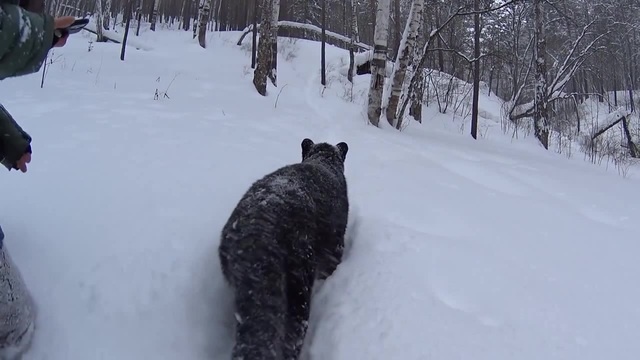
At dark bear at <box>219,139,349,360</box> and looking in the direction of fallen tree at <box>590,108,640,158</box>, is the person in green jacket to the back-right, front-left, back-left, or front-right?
back-left
